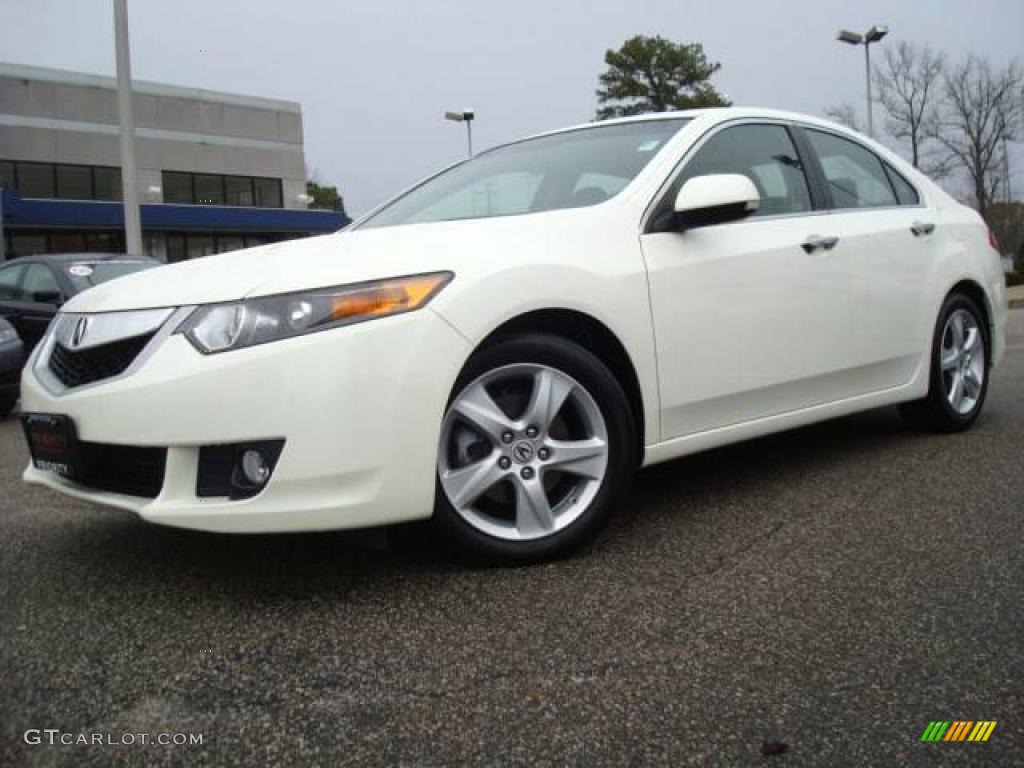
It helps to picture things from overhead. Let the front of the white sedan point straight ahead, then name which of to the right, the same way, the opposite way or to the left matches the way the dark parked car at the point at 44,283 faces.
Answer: to the left

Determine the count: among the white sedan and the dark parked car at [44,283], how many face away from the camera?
0

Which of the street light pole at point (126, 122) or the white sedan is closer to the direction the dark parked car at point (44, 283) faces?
the white sedan

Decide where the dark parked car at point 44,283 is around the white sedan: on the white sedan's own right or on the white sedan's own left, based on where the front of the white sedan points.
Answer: on the white sedan's own right

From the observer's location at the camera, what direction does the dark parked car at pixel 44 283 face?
facing the viewer and to the right of the viewer

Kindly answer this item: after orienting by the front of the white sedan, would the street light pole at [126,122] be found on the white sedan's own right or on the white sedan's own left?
on the white sedan's own right

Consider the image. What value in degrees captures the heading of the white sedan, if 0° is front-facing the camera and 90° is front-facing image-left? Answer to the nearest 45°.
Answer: approximately 45°

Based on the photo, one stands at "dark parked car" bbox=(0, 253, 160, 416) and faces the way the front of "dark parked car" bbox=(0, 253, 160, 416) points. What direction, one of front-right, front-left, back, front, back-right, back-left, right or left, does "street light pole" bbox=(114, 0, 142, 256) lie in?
back-left

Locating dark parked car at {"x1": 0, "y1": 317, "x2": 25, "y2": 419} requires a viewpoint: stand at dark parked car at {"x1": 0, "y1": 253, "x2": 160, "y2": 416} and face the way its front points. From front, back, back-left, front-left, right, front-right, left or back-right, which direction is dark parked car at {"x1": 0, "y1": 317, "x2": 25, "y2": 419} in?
front-right

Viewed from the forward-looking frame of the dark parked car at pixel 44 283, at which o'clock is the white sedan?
The white sedan is roughly at 1 o'clock from the dark parked car.
